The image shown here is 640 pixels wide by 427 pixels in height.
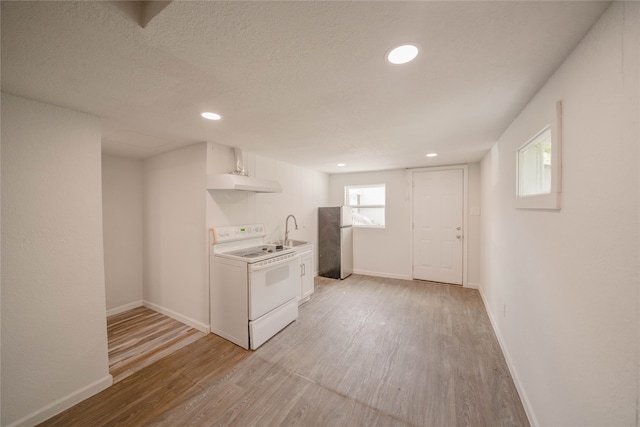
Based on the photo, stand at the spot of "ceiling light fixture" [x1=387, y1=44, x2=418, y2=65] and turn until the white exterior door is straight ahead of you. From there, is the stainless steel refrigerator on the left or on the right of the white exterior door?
left

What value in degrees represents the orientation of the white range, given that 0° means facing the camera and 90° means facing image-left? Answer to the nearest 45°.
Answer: approximately 315°

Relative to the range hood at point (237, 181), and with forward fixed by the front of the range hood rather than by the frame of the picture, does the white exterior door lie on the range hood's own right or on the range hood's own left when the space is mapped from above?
on the range hood's own left

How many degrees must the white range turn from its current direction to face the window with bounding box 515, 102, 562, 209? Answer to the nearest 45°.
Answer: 0° — it already faces it

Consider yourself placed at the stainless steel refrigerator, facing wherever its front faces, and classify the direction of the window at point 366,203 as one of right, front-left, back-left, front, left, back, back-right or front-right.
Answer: left

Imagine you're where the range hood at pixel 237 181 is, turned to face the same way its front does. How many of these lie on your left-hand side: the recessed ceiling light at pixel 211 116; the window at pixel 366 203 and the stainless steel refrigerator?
2

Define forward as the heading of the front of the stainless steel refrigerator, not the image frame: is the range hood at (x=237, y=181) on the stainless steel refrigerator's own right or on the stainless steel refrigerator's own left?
on the stainless steel refrigerator's own right

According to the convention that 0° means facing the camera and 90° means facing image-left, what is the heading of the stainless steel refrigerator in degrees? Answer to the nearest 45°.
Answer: approximately 315°

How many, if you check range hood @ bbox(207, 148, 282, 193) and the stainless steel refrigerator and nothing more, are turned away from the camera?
0

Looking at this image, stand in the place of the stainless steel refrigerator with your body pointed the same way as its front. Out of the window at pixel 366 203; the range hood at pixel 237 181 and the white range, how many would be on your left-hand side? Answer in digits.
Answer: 1
